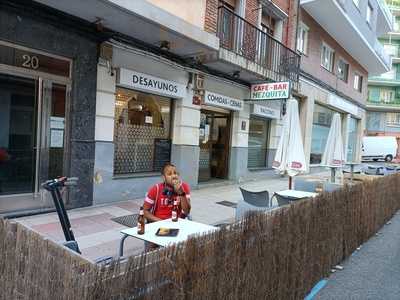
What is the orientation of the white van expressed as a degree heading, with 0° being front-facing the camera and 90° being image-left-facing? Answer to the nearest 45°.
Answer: approximately 90°

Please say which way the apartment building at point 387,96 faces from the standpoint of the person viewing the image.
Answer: facing the viewer

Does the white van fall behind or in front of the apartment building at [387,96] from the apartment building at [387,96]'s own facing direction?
in front

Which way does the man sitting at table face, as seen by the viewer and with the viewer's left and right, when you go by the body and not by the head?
facing the viewer and to the right of the viewer

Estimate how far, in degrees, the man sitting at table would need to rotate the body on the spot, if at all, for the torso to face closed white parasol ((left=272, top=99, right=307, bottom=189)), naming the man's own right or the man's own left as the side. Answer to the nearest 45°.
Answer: approximately 90° to the man's own left

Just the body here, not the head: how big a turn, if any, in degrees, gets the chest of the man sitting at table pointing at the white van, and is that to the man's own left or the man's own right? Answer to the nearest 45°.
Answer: approximately 90° to the man's own left

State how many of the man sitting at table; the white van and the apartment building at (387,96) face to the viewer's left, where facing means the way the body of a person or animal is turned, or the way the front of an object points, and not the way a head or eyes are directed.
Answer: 1

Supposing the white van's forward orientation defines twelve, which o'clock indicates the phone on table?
The phone on table is roughly at 9 o'clock from the white van.

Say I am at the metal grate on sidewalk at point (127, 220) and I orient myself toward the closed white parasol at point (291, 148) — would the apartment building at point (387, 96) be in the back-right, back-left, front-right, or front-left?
front-left
